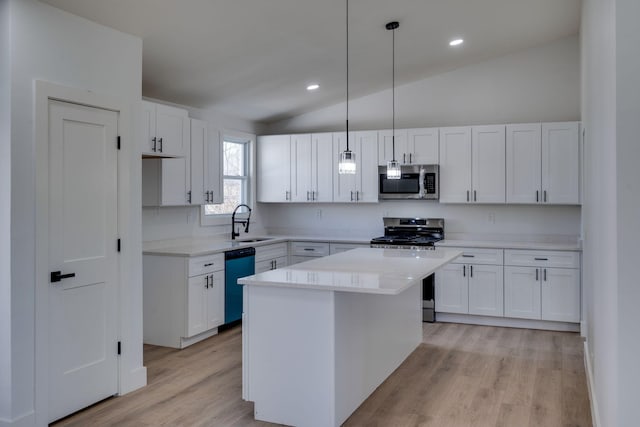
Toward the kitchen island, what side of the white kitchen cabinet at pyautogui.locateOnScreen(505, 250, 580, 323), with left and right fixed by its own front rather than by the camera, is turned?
front

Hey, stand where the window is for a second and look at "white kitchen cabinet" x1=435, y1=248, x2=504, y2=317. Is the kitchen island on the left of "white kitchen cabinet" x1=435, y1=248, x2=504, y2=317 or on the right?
right

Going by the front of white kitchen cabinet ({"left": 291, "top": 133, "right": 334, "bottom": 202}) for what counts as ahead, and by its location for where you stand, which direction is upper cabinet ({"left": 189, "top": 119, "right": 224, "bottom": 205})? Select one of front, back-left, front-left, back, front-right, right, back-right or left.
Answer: front-right

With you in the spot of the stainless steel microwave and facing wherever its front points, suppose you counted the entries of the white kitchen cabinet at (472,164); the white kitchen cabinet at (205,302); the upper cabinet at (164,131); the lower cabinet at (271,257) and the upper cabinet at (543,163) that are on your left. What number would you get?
2

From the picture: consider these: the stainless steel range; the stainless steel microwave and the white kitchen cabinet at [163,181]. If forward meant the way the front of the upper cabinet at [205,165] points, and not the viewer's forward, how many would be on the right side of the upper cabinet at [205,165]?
1

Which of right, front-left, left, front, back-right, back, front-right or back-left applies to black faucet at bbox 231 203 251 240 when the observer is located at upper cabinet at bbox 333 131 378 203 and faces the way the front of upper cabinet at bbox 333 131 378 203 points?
right

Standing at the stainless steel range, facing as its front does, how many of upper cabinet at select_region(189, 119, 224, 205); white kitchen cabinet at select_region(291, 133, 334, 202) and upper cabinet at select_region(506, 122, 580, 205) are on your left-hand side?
1

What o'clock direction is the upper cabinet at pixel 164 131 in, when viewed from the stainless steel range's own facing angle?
The upper cabinet is roughly at 2 o'clock from the stainless steel range.

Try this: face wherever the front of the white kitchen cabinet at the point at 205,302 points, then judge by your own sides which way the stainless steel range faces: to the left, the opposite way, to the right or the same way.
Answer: to the right
